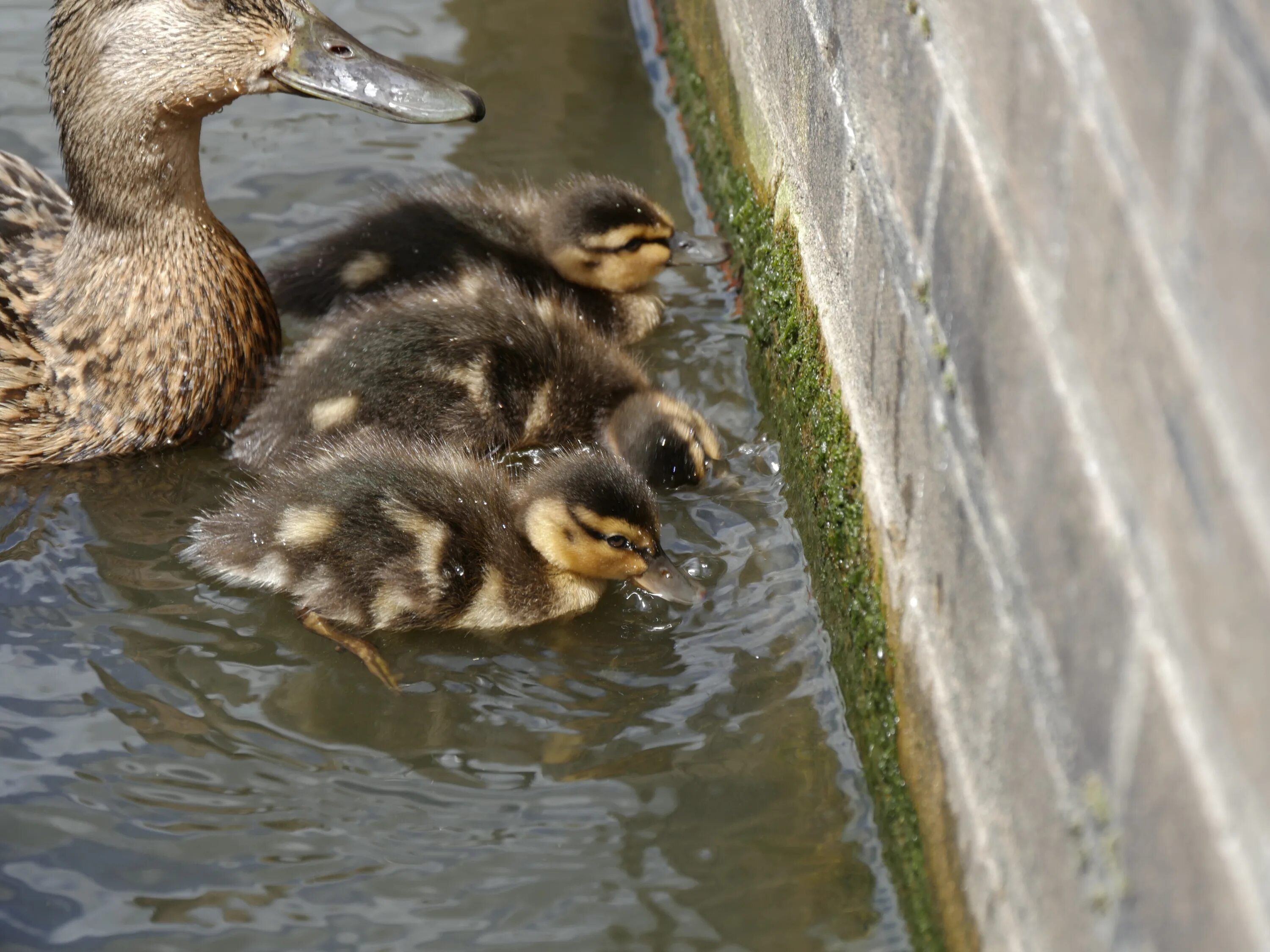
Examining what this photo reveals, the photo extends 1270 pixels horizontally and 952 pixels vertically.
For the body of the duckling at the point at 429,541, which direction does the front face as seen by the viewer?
to the viewer's right

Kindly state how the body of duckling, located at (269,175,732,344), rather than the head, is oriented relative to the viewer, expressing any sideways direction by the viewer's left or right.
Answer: facing to the right of the viewer

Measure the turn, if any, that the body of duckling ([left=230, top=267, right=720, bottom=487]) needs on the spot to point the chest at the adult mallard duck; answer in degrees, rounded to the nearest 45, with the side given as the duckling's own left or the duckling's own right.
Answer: approximately 180°

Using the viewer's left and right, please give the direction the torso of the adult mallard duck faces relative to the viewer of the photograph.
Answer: facing to the right of the viewer

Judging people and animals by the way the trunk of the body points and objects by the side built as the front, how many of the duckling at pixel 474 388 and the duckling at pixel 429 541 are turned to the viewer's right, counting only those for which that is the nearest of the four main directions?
2

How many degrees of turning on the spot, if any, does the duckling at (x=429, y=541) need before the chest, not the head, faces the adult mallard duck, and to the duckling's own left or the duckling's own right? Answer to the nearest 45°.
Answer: approximately 135° to the duckling's own left

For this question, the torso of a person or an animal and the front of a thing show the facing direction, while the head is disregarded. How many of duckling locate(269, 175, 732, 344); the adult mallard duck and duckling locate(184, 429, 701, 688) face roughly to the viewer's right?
3

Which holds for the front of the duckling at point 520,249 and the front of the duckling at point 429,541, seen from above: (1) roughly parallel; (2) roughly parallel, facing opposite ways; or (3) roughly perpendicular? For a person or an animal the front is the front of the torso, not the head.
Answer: roughly parallel

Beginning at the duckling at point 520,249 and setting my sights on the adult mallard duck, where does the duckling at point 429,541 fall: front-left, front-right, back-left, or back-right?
front-left

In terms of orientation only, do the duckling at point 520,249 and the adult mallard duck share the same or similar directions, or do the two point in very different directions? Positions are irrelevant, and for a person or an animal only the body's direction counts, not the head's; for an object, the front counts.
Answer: same or similar directions

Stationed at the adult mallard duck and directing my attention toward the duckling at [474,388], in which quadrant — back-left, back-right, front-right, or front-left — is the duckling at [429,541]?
front-right

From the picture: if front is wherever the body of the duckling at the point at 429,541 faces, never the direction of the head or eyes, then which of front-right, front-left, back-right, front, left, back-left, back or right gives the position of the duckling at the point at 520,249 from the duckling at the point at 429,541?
left

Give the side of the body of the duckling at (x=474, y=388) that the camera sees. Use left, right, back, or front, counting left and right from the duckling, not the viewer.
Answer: right

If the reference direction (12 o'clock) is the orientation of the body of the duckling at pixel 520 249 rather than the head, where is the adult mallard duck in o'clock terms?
The adult mallard duck is roughly at 5 o'clock from the duckling.
